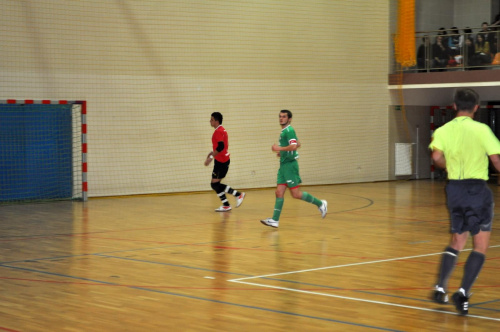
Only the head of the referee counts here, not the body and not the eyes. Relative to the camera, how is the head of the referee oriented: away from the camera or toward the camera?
away from the camera

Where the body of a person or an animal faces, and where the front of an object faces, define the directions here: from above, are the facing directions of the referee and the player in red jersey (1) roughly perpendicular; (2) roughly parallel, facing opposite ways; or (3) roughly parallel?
roughly perpendicular

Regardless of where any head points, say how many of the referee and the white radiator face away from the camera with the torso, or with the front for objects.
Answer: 1

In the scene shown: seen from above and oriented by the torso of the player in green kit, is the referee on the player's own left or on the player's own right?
on the player's own left

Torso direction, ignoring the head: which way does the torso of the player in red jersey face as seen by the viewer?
to the viewer's left

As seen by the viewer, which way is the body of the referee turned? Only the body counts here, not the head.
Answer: away from the camera

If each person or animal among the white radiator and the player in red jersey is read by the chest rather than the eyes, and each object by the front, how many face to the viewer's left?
1

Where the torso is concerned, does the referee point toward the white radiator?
yes
